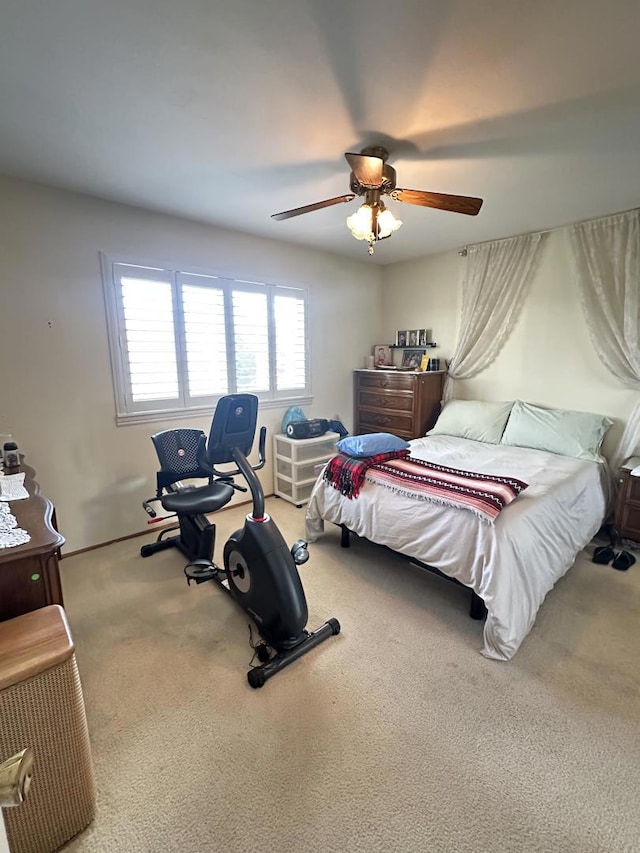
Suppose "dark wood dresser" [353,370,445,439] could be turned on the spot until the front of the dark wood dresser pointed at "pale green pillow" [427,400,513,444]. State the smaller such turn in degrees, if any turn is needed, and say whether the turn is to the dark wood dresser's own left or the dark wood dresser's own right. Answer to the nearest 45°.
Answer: approximately 90° to the dark wood dresser's own left

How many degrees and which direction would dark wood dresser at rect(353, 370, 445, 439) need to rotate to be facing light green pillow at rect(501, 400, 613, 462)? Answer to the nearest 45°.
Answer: approximately 90° to its left

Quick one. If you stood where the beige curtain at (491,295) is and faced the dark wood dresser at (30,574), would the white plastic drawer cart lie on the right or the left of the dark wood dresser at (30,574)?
right

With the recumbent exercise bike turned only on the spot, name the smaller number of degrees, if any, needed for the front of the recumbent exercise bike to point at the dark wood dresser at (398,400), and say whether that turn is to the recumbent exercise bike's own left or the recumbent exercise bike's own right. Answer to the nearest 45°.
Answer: approximately 90° to the recumbent exercise bike's own left

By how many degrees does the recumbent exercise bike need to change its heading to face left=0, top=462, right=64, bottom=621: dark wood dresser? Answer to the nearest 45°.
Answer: approximately 90° to its right

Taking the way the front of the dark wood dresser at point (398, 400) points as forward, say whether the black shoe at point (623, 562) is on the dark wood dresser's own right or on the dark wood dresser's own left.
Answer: on the dark wood dresser's own left

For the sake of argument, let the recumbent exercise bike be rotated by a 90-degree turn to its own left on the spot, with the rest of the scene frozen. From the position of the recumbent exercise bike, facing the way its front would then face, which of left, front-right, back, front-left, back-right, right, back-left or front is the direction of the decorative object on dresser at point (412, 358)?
front
